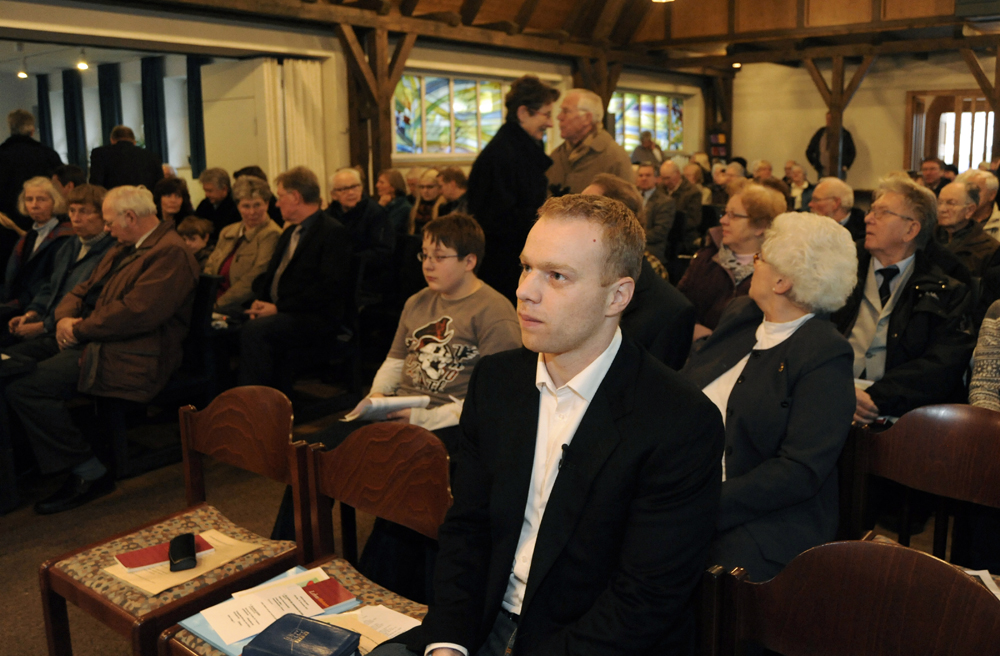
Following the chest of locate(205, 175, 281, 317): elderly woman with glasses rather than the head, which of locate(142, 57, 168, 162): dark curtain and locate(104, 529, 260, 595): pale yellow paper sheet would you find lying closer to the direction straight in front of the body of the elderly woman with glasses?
the pale yellow paper sheet

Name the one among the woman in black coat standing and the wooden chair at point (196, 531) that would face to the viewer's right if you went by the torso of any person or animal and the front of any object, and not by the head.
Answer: the woman in black coat standing

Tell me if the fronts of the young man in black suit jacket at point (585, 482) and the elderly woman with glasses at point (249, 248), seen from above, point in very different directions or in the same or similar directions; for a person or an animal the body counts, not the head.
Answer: same or similar directions

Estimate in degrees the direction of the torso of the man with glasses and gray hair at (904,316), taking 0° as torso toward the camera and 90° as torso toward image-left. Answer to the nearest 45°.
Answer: approximately 45°

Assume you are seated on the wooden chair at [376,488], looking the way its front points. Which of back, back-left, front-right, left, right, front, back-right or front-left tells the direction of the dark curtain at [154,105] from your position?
back-right

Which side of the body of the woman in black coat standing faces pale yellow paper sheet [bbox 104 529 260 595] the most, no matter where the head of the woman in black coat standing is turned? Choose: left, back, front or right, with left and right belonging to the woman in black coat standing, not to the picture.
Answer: right

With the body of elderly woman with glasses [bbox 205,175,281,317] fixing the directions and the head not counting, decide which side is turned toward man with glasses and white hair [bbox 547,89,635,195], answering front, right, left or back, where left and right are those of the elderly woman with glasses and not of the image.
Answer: left

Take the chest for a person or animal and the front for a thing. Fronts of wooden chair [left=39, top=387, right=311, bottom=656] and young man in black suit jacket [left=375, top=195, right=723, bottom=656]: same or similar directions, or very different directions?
same or similar directions

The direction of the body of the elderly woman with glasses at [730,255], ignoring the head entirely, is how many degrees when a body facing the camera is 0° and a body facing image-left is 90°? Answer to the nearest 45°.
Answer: approximately 45°

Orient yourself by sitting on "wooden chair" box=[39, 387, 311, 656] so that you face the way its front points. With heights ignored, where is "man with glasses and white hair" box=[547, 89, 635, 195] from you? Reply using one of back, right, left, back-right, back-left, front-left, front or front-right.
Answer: back

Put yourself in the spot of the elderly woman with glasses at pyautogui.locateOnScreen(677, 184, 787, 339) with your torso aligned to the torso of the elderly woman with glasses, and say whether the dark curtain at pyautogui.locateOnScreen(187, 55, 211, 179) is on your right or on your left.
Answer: on your right

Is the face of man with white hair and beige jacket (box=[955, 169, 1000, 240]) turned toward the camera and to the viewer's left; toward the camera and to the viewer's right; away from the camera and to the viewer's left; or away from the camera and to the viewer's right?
toward the camera and to the viewer's left

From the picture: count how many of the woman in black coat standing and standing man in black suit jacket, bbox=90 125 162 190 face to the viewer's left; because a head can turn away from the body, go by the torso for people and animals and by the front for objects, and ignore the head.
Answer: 0

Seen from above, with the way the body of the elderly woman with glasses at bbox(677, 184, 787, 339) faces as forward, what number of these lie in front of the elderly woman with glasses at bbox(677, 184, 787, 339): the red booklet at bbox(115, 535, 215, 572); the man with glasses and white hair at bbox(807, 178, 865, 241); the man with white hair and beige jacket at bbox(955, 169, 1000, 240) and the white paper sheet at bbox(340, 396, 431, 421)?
2

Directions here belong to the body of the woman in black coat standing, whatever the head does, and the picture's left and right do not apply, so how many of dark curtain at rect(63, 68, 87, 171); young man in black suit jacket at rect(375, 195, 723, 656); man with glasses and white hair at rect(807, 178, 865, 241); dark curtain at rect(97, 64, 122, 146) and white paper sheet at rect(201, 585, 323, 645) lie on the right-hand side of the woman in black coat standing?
2
